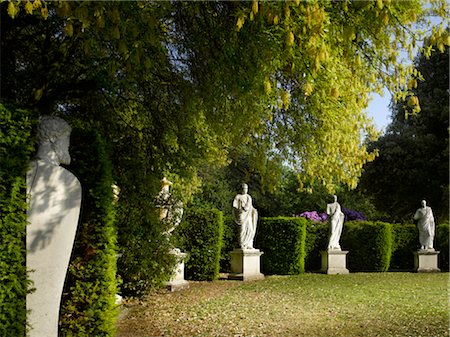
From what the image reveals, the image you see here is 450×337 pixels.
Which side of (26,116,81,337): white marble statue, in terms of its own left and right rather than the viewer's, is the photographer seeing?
right

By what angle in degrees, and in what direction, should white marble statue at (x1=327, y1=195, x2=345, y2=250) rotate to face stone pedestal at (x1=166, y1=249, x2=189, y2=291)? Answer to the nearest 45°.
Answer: approximately 45° to its right

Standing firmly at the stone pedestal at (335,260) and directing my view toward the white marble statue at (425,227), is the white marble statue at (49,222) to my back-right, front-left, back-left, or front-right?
back-right

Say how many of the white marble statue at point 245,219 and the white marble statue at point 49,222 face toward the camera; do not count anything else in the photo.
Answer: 1

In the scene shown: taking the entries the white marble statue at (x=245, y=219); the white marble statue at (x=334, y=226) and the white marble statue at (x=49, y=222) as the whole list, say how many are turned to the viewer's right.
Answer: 1

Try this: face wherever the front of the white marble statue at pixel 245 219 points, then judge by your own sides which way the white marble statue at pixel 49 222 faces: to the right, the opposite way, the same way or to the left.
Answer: to the left

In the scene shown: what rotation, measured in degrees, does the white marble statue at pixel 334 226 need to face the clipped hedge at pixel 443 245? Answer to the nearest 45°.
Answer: approximately 135° to its left

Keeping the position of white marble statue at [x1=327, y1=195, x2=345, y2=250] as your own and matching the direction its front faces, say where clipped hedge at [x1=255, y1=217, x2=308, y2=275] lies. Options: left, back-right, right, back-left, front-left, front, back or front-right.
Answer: front-right

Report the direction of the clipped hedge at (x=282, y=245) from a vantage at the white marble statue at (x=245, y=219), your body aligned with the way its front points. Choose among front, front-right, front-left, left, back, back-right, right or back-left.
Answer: back-left

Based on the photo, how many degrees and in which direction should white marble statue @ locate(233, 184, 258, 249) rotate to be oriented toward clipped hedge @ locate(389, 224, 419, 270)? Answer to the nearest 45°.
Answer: approximately 135° to its left

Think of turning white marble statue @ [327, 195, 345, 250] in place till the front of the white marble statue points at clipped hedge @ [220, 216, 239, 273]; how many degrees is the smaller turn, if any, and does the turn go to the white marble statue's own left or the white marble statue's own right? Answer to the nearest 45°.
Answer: approximately 45° to the white marble statue's own right

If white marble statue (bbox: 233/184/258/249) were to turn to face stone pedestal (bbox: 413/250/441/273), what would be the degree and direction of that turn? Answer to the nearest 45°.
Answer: approximately 135° to its left

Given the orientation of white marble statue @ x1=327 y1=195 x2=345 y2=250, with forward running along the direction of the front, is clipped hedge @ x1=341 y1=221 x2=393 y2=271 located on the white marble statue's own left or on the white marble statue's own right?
on the white marble statue's own left

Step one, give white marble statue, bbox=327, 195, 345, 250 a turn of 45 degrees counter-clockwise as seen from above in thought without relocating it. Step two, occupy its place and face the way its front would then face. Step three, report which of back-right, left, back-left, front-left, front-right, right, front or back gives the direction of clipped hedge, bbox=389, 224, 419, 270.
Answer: left

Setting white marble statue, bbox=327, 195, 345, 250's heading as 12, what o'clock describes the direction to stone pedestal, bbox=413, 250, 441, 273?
The stone pedestal is roughly at 8 o'clock from the white marble statue.
